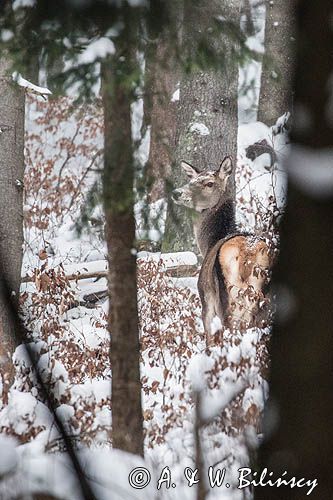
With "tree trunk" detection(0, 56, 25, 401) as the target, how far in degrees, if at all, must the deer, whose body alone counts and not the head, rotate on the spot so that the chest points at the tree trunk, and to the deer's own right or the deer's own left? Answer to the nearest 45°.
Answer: approximately 45° to the deer's own left

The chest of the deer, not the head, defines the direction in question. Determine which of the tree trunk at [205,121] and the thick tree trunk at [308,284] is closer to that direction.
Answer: the tree trunk

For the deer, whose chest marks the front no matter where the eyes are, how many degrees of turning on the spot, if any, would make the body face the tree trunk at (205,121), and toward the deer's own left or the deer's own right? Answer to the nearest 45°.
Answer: approximately 45° to the deer's own right

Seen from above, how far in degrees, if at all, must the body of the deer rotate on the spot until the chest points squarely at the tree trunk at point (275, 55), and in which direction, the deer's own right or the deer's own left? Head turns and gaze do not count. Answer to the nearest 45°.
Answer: approximately 45° to the deer's own right

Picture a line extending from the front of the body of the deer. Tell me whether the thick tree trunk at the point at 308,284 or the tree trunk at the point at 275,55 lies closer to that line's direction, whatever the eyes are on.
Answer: the tree trunk

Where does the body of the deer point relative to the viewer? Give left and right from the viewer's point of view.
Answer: facing away from the viewer and to the left of the viewer

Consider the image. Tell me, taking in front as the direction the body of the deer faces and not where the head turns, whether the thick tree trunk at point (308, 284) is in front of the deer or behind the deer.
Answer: behind

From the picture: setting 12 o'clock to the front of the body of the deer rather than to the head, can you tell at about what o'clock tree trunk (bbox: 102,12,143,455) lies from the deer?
The tree trunk is roughly at 8 o'clock from the deer.
